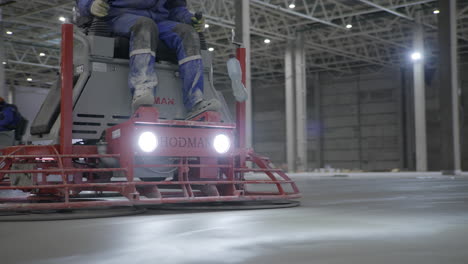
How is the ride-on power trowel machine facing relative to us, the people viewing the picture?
facing the viewer and to the right of the viewer

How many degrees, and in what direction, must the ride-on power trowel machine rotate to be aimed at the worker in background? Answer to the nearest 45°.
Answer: approximately 180°

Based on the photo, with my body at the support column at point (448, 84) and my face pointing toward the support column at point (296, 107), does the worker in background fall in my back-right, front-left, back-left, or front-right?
back-left

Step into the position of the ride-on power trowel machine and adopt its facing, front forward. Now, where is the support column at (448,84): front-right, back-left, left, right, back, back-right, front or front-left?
left

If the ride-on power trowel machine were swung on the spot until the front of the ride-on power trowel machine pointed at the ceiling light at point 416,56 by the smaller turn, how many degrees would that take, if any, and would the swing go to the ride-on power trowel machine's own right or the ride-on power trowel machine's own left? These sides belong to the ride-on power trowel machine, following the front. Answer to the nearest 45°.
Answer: approximately 90° to the ride-on power trowel machine's own left

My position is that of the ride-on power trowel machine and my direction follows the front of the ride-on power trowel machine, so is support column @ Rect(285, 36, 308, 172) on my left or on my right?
on my left

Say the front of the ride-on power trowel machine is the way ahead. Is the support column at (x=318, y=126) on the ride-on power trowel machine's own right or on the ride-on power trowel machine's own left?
on the ride-on power trowel machine's own left

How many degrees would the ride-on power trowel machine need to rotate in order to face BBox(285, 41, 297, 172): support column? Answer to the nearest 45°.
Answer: approximately 135° to its left

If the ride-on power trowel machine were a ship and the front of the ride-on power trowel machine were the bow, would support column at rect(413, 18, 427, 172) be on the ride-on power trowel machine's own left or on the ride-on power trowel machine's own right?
on the ride-on power trowel machine's own left
